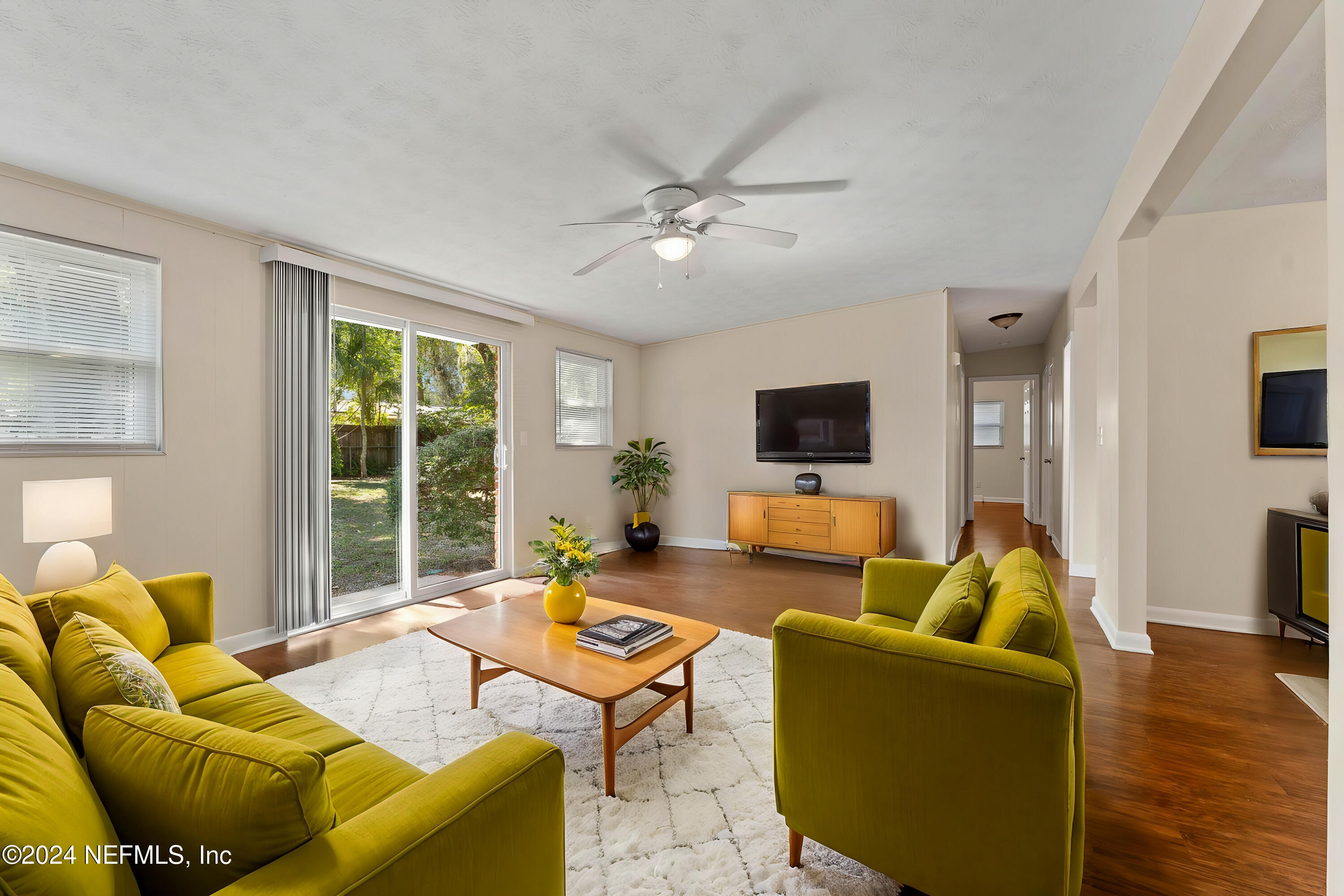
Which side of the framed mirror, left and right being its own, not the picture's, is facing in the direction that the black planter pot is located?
right

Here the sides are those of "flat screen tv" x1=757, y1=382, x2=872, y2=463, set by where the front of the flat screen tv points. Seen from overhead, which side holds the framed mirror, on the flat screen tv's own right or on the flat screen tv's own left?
on the flat screen tv's own left

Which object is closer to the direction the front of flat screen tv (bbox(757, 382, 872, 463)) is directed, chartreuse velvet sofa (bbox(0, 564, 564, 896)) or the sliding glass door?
the chartreuse velvet sofa

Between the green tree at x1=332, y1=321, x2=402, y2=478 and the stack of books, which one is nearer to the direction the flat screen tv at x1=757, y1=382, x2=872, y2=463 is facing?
the stack of books

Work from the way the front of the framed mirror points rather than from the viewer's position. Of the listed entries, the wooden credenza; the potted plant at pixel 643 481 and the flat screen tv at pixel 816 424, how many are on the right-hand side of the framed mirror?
3

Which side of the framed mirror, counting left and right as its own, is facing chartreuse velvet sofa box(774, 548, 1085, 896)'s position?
front

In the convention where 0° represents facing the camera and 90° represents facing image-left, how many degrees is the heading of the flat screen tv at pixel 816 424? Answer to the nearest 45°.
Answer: approximately 0°

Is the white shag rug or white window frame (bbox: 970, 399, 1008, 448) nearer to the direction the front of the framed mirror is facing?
the white shag rug

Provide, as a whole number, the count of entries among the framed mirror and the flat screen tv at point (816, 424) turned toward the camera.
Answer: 2

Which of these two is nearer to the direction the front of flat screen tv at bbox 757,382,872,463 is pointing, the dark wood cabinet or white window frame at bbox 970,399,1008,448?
the dark wood cabinet

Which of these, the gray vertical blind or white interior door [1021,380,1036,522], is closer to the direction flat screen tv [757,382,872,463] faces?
the gray vertical blind

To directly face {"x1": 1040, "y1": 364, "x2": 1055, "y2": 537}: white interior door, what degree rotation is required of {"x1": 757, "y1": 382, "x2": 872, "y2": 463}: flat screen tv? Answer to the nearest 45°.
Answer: approximately 135° to its left

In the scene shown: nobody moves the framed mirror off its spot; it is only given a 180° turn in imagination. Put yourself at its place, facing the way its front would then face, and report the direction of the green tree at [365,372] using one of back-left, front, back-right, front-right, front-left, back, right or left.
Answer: back-left
